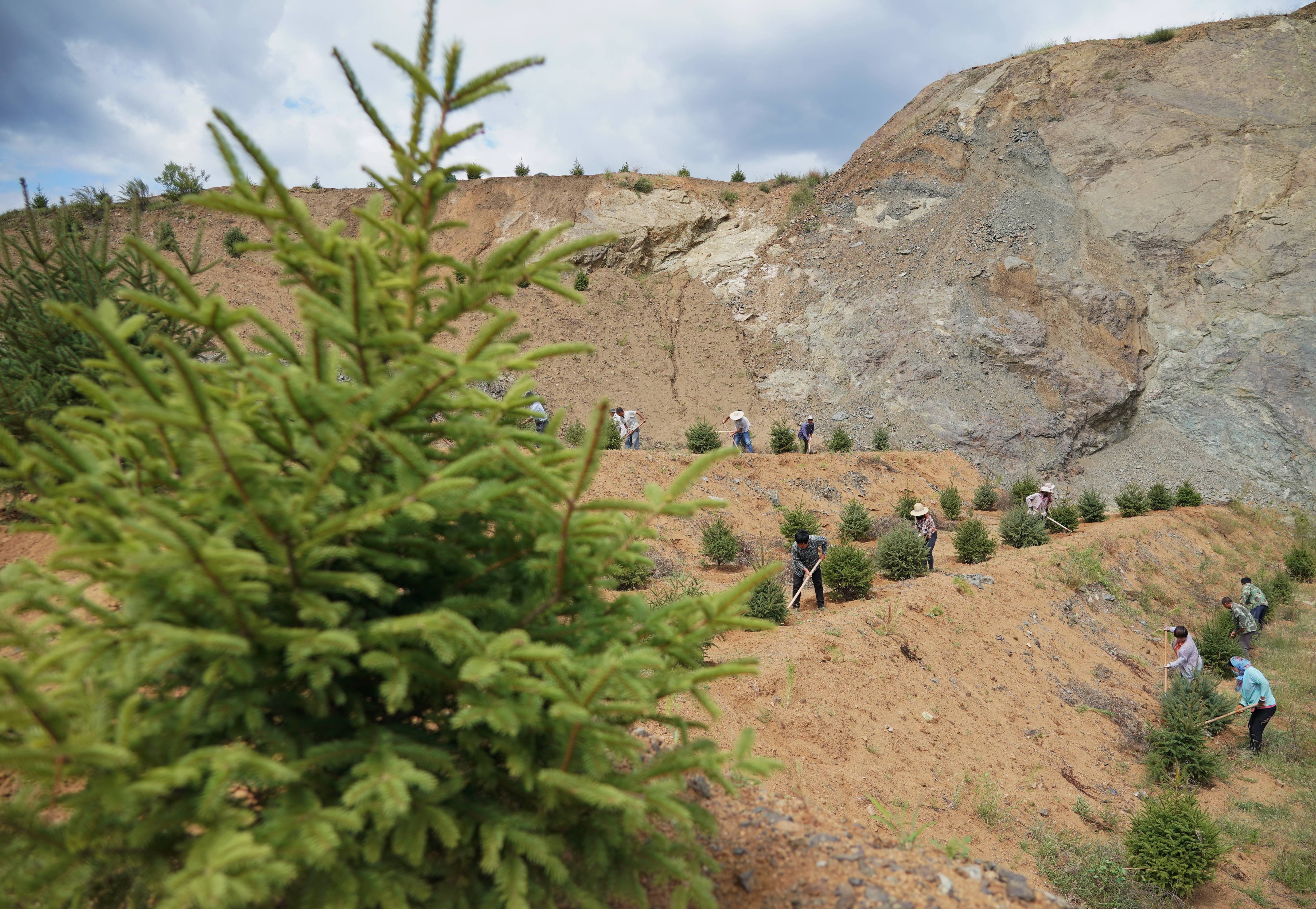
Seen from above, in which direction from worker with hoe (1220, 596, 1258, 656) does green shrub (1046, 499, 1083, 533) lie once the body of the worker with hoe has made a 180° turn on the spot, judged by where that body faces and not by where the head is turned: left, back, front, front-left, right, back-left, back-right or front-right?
back-left

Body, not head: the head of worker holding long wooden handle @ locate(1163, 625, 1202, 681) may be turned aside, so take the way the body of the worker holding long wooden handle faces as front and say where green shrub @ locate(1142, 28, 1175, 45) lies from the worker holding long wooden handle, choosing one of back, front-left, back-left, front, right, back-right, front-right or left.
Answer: back-right

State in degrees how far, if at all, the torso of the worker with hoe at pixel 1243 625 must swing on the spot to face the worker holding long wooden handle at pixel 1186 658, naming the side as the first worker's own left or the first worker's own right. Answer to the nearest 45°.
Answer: approximately 90° to the first worker's own left

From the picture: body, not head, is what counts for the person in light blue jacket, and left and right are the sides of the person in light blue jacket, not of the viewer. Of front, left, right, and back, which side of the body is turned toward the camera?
left

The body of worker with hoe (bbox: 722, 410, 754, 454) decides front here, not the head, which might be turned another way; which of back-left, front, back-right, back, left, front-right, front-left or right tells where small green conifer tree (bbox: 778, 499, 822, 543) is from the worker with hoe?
front-left

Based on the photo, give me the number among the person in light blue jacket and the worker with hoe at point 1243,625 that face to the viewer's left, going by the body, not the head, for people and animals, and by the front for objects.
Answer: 2

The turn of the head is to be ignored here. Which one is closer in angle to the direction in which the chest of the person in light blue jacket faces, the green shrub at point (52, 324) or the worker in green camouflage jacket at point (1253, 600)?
the green shrub

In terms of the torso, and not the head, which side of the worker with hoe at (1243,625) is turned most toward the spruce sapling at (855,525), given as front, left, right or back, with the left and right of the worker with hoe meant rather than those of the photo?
front

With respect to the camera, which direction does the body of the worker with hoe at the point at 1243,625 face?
to the viewer's left

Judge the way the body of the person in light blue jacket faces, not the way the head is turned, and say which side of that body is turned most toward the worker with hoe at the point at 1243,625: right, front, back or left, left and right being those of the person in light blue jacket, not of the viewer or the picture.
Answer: right

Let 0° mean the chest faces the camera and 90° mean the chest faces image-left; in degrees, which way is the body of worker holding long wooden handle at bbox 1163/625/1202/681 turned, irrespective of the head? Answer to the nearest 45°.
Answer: approximately 45°

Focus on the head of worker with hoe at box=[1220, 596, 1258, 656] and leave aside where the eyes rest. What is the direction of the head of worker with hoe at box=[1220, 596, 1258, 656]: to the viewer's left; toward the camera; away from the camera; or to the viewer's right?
to the viewer's left
